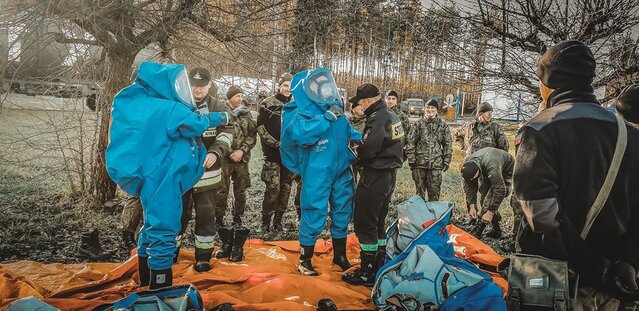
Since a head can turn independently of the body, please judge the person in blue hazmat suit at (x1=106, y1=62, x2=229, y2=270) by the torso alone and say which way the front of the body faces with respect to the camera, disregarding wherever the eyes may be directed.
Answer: to the viewer's right

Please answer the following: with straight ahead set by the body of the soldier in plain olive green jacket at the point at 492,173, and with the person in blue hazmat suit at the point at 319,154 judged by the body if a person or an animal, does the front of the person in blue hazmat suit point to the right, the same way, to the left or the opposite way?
to the left

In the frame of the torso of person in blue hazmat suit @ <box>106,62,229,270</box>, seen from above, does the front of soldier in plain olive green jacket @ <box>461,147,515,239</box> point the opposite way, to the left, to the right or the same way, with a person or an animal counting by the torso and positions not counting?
the opposite way

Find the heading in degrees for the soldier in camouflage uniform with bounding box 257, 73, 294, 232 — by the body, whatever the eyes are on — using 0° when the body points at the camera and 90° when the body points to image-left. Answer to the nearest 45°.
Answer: approximately 315°

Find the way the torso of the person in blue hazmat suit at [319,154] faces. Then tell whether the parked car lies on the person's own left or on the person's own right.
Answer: on the person's own left

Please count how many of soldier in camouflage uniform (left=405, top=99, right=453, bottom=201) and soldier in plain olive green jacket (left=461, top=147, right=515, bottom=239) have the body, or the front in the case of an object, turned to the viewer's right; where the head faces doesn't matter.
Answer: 0

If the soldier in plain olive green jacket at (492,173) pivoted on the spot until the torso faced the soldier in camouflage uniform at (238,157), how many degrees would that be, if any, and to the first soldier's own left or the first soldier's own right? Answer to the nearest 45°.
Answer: approximately 45° to the first soldier's own right

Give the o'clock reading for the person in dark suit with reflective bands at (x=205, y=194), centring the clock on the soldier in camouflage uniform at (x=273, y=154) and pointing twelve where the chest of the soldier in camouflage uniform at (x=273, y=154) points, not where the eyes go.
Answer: the person in dark suit with reflective bands at (x=205, y=194) is roughly at 2 o'clock from the soldier in camouflage uniform at (x=273, y=154).

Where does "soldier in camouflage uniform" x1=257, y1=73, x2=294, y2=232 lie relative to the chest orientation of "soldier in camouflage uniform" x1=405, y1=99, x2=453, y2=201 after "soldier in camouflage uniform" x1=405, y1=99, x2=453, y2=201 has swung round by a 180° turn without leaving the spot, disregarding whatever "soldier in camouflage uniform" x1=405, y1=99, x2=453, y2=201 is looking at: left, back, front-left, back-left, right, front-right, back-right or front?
back-left

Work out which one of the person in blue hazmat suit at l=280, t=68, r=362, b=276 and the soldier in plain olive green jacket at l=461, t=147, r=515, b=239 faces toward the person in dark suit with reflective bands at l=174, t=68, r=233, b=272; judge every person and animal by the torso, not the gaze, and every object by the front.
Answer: the soldier in plain olive green jacket at l=461, t=147, r=515, b=239
